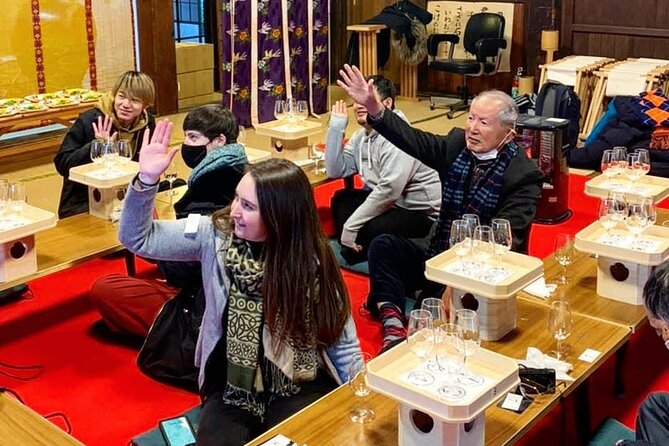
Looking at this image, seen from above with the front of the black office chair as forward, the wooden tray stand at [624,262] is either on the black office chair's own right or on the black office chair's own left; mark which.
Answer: on the black office chair's own left

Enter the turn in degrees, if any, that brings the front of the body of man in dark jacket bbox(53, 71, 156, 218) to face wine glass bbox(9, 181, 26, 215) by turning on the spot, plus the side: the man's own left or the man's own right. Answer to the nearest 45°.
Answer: approximately 45° to the man's own right

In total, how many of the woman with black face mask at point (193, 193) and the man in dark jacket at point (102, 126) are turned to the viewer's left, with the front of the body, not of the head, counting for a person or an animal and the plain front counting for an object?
1

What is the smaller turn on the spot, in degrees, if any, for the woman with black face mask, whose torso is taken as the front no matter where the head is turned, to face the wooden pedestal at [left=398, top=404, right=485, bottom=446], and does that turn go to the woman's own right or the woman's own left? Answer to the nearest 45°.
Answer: approximately 90° to the woman's own left

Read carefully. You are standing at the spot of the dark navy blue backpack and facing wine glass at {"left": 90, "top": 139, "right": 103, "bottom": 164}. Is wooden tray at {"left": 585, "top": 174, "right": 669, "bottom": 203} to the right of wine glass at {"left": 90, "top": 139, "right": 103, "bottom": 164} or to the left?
left

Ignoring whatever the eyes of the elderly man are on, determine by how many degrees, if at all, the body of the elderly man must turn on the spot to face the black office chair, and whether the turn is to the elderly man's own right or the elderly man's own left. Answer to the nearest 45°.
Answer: approximately 135° to the elderly man's own right

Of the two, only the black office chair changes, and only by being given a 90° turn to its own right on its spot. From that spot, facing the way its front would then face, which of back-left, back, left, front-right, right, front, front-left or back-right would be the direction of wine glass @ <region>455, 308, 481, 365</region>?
back-left

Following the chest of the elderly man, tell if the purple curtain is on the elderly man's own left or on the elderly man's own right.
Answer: on the elderly man's own right

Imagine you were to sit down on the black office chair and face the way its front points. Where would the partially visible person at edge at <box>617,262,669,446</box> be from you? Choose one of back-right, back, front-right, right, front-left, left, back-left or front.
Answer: front-left

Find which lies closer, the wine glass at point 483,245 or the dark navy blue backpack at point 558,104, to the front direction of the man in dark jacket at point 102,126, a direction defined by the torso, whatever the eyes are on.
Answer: the wine glass

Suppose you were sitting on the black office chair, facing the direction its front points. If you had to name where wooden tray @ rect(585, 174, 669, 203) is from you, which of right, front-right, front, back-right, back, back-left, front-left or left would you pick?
front-left
